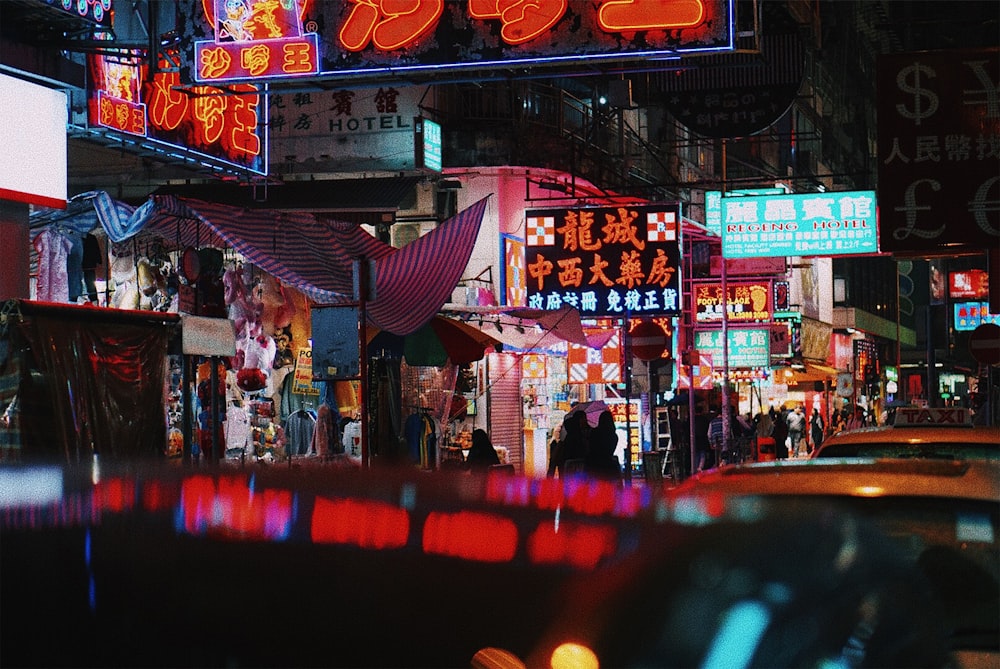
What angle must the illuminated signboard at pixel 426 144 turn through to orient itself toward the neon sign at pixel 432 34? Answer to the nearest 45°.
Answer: approximately 45° to its right

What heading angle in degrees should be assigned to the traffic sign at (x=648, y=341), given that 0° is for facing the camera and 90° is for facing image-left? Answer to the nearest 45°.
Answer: approximately 0°

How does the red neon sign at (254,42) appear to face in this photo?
toward the camera

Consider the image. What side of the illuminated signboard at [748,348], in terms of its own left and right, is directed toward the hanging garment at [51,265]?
front

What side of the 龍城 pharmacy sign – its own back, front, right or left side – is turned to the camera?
front

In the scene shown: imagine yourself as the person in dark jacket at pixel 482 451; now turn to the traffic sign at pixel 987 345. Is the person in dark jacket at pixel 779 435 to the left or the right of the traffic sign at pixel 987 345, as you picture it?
left

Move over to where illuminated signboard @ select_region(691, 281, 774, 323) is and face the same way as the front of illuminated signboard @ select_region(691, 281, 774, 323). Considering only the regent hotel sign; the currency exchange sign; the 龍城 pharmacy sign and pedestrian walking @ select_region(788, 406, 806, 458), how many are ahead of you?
3

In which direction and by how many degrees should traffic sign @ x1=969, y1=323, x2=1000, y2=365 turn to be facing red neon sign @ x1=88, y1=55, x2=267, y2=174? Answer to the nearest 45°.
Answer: approximately 45° to its right

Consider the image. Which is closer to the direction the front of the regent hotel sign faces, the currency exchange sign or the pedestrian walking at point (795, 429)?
the currency exchange sign

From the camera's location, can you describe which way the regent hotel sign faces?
facing the viewer

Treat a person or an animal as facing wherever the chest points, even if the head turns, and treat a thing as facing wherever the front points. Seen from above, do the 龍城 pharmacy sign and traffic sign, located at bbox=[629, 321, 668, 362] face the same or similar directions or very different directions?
same or similar directions

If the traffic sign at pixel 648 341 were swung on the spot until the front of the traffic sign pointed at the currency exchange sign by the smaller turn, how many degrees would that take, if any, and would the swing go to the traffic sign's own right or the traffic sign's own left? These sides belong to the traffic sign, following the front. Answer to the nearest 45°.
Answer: approximately 45° to the traffic sign's own left

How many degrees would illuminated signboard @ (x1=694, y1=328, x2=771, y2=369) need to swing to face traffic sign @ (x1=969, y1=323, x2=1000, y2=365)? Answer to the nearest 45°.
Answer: approximately 45° to its left

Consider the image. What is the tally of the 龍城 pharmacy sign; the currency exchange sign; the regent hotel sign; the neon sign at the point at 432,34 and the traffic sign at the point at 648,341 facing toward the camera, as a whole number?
5

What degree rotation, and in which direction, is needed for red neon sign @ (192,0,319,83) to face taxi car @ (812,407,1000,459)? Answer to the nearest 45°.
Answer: approximately 45° to its left

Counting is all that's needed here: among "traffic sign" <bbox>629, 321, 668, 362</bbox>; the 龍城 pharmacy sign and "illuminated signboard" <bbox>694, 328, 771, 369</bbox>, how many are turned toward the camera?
3

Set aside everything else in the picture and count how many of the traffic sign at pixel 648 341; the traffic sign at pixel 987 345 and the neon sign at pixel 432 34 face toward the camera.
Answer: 3
